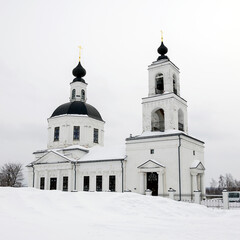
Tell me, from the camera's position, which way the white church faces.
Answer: facing the viewer and to the right of the viewer
